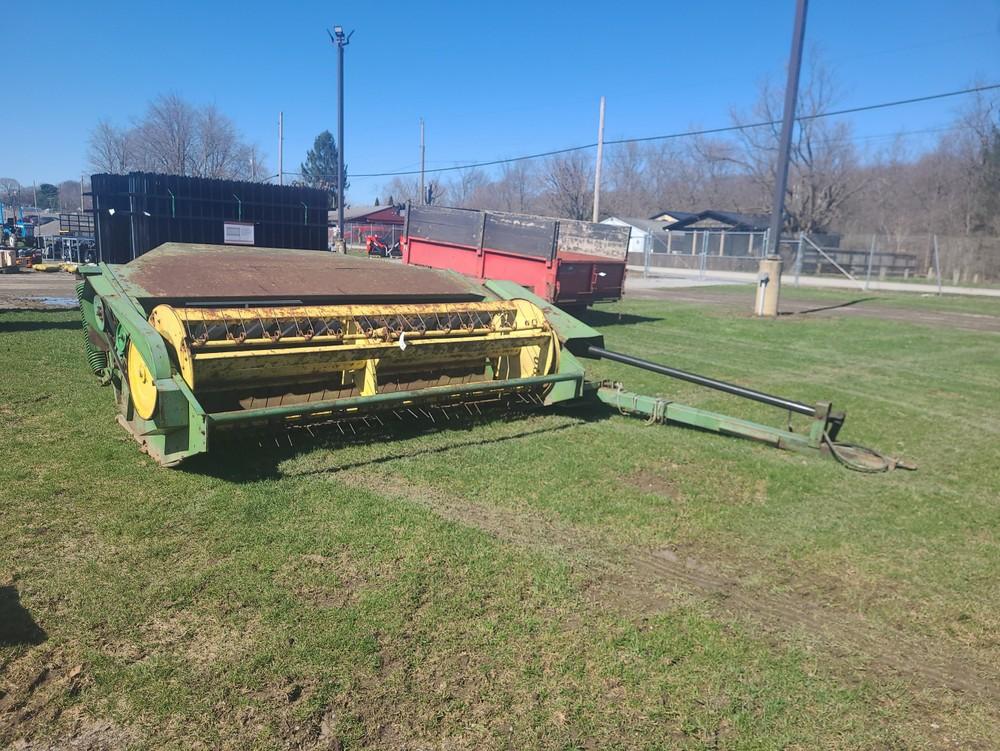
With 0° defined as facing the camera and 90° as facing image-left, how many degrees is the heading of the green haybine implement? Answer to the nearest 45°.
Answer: approximately 315°

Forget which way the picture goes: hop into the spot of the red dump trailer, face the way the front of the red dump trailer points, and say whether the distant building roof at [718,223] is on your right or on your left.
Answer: on your right

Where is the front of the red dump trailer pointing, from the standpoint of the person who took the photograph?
facing away from the viewer and to the left of the viewer

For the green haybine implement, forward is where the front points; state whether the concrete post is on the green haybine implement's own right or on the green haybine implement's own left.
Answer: on the green haybine implement's own left

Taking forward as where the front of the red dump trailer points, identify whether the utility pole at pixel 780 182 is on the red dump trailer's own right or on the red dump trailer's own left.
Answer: on the red dump trailer's own right

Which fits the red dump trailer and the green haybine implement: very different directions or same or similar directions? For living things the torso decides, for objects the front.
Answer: very different directions
